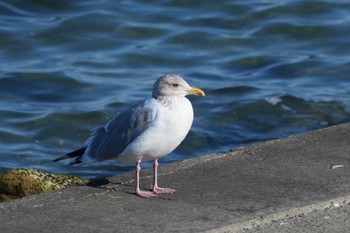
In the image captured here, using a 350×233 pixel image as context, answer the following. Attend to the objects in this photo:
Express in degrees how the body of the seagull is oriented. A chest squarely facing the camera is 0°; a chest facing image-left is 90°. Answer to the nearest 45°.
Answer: approximately 270°
